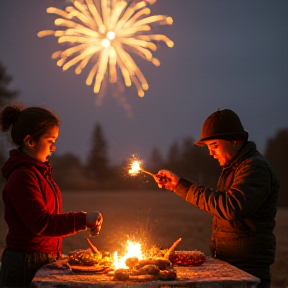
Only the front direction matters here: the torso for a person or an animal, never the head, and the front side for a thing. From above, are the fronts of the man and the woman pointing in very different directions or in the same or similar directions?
very different directions

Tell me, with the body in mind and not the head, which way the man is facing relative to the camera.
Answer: to the viewer's left

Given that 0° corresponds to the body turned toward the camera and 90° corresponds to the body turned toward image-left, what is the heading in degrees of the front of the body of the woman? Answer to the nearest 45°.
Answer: approximately 270°

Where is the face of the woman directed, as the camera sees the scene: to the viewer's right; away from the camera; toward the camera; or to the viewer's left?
to the viewer's right

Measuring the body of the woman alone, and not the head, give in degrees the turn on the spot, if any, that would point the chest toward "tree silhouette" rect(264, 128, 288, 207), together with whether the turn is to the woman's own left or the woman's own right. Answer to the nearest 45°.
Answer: approximately 45° to the woman's own left

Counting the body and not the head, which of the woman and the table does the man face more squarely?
the woman

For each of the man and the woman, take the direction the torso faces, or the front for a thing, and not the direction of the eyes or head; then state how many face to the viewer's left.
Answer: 1

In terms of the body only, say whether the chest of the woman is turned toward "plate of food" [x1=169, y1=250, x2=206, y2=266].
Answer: yes

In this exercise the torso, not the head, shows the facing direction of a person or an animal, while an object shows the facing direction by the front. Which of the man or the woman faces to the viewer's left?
the man

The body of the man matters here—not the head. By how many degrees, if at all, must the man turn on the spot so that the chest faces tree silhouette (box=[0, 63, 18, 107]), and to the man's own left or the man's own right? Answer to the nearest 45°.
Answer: approximately 45° to the man's own right

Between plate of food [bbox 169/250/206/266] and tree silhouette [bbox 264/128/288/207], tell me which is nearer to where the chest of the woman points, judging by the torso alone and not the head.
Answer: the plate of food
